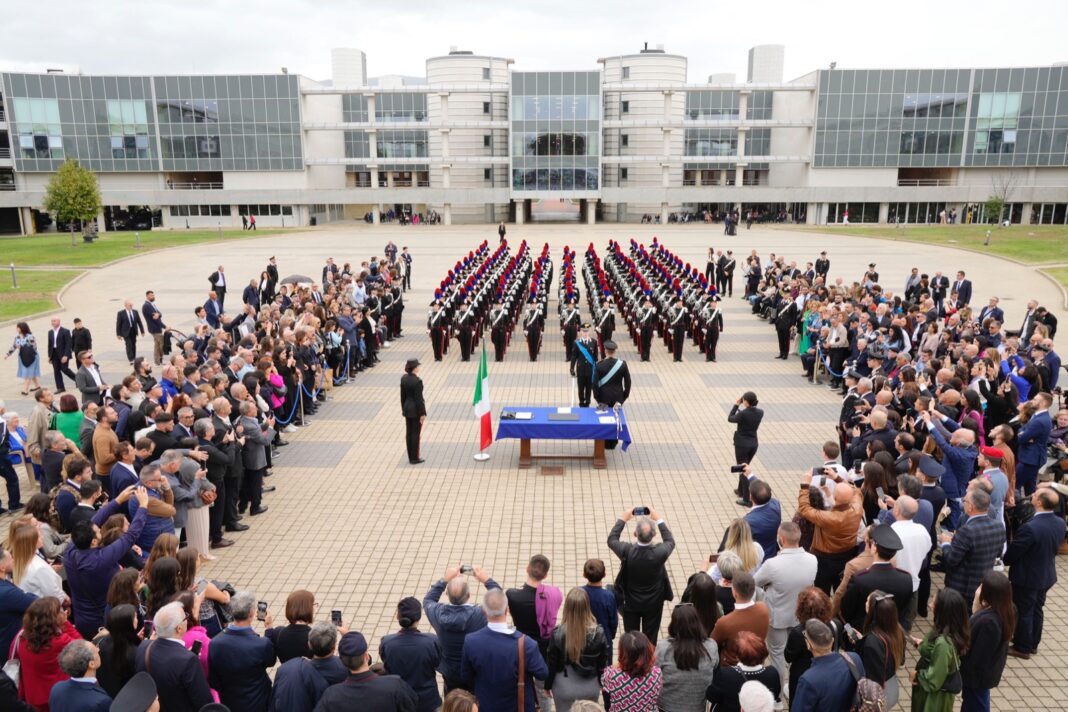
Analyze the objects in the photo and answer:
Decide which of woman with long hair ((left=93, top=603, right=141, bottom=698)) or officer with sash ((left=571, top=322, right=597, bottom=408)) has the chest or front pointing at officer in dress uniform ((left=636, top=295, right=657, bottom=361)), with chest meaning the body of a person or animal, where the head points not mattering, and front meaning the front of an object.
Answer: the woman with long hair

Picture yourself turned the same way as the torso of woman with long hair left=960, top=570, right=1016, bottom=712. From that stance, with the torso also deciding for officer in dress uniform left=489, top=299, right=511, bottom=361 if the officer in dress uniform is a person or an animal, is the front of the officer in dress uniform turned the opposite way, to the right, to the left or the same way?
the opposite way

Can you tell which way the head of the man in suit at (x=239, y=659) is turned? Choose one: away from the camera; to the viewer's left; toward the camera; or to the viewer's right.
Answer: away from the camera

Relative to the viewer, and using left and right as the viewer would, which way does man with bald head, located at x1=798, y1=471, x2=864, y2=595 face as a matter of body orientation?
facing away from the viewer and to the left of the viewer

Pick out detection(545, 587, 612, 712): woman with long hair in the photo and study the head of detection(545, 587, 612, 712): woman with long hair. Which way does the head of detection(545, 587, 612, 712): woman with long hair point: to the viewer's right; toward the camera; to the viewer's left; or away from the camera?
away from the camera

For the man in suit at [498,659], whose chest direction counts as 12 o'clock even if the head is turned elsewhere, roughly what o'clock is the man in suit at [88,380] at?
the man in suit at [88,380] is roughly at 11 o'clock from the man in suit at [498,659].

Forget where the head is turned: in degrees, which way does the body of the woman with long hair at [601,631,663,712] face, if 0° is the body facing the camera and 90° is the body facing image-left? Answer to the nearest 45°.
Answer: approximately 180°

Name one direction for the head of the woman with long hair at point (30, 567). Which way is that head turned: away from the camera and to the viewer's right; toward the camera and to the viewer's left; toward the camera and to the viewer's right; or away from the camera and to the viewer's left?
away from the camera and to the viewer's right

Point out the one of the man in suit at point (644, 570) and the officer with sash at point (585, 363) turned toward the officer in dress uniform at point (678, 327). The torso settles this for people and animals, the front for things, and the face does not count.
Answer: the man in suit

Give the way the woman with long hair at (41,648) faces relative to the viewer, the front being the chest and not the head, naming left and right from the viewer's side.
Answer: facing away from the viewer and to the right of the viewer

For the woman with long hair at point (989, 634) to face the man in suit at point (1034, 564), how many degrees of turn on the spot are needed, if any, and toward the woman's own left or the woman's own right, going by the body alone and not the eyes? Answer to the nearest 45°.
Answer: approximately 45° to the woman's own right

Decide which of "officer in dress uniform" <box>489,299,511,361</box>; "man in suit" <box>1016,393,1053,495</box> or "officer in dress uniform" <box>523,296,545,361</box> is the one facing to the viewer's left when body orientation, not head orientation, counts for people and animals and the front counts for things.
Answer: the man in suit
